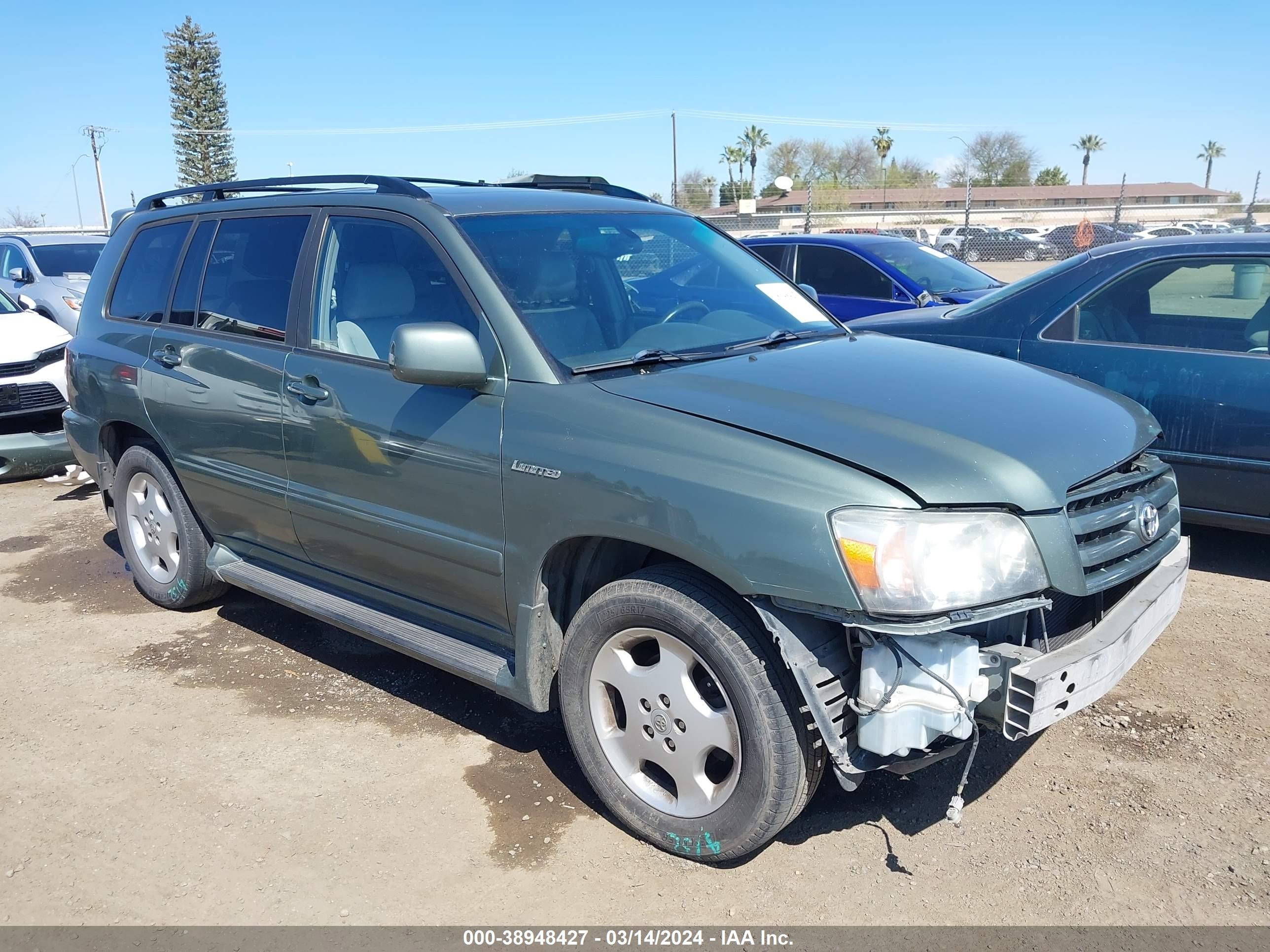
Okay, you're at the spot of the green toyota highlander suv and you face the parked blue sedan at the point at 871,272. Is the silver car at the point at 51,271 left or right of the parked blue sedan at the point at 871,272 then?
left

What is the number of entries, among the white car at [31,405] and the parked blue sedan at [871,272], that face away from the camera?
0

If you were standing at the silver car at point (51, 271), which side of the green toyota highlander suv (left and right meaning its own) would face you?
back

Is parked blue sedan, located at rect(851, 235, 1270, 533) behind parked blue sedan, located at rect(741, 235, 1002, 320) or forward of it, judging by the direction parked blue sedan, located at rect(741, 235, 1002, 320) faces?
forward

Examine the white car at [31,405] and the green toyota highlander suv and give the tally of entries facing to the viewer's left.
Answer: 0

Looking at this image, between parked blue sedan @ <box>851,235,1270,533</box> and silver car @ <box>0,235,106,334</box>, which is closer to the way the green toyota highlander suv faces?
the parked blue sedan

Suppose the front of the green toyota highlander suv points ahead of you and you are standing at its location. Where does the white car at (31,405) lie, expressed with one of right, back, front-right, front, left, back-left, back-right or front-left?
back

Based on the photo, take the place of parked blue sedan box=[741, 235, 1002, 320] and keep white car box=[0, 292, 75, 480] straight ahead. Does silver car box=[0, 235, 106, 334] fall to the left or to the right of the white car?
right

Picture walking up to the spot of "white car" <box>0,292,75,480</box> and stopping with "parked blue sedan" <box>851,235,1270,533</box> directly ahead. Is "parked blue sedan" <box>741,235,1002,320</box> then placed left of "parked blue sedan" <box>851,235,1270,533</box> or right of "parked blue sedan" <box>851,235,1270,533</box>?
left

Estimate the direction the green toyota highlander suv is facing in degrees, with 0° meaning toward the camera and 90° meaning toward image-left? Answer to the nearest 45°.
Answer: approximately 315°

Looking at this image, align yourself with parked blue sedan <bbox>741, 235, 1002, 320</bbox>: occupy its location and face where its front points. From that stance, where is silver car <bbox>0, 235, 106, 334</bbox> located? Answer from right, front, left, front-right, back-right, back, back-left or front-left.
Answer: back-right

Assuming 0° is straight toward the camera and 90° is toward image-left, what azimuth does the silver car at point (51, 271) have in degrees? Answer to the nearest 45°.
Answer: approximately 315°

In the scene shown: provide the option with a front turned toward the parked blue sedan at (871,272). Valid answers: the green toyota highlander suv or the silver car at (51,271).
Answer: the silver car
